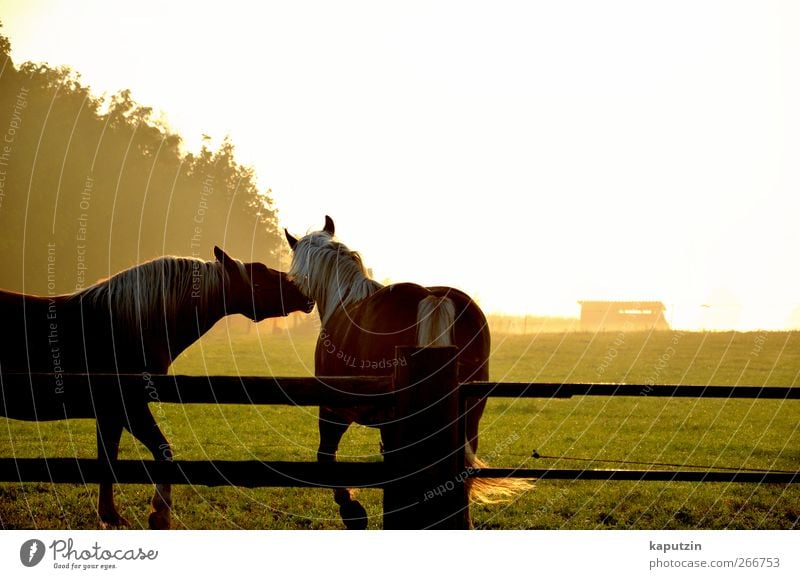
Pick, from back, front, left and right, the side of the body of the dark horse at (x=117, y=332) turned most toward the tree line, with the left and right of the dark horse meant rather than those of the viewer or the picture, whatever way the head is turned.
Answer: left

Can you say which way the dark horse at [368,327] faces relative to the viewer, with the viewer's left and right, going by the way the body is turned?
facing away from the viewer and to the left of the viewer

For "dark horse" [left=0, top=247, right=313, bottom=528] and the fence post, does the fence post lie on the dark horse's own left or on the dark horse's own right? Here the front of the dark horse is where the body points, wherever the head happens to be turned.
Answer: on the dark horse's own right

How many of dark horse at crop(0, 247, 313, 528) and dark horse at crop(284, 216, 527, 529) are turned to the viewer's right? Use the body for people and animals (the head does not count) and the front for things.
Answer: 1

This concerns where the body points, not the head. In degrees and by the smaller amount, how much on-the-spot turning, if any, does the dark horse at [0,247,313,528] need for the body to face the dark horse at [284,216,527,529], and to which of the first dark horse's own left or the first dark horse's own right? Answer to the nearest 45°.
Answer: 0° — it already faces it

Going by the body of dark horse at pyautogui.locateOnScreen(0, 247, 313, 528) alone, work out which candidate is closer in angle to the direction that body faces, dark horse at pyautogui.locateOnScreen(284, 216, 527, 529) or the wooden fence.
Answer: the dark horse

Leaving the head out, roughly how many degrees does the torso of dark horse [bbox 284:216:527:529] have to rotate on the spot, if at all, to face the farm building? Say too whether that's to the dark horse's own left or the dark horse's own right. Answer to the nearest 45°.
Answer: approximately 45° to the dark horse's own right

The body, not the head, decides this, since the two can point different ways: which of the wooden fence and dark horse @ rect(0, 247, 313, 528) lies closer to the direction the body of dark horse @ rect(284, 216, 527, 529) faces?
the dark horse

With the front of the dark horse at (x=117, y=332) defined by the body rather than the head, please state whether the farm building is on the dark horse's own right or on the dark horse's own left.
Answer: on the dark horse's own left

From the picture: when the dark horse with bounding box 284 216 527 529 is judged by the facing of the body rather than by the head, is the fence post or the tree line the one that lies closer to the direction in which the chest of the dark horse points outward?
the tree line

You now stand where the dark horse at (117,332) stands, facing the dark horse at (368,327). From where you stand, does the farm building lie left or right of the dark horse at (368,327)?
left

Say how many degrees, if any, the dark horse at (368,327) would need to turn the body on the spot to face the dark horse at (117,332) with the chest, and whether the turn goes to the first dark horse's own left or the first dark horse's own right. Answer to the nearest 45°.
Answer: approximately 45° to the first dark horse's own left

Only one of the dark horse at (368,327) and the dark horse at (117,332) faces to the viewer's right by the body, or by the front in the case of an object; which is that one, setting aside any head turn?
the dark horse at (117,332)

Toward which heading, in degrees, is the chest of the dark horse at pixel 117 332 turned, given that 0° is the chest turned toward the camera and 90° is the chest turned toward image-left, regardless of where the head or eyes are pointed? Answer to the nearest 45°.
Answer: approximately 270°
